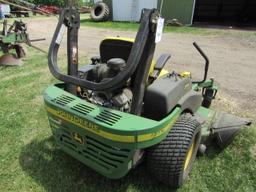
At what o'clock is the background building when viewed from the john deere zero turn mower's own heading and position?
The background building is roughly at 11 o'clock from the john deere zero turn mower.

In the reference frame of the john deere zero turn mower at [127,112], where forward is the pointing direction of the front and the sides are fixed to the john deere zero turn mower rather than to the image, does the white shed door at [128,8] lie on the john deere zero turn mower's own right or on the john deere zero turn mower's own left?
on the john deere zero turn mower's own left

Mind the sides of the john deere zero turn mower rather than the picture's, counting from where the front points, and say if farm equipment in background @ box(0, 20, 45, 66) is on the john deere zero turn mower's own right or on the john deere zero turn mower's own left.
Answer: on the john deere zero turn mower's own left

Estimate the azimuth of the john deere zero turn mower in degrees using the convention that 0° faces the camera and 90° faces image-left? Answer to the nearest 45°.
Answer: approximately 225°
